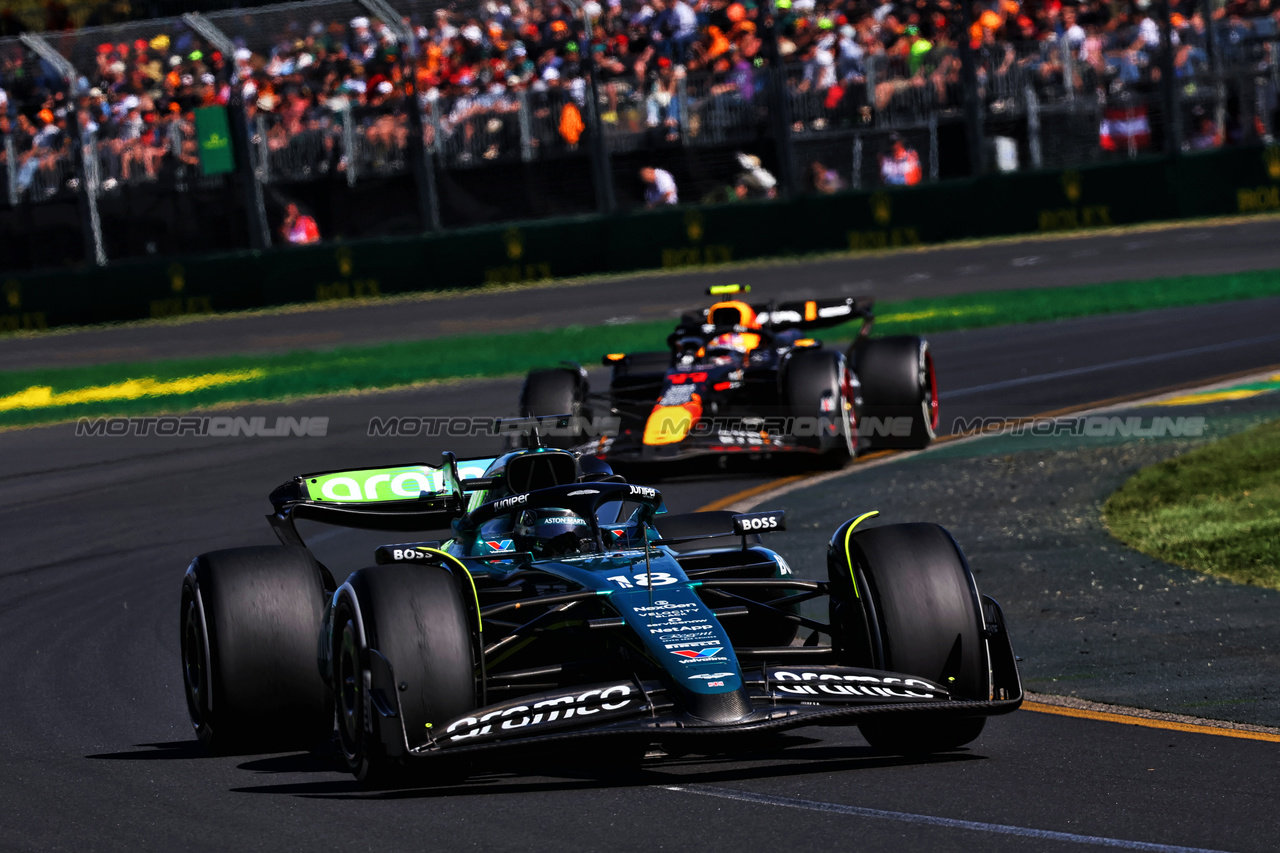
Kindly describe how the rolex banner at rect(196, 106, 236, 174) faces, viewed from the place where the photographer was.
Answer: facing the viewer

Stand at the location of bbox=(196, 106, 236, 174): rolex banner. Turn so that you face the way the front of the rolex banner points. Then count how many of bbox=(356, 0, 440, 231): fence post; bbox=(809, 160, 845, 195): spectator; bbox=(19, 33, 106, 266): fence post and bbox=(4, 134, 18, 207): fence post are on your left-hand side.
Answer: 2

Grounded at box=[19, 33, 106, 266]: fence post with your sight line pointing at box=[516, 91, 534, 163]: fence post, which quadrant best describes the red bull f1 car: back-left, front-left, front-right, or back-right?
front-right

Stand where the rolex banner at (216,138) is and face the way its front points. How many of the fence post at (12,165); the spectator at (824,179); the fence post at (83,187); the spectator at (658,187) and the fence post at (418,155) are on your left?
3

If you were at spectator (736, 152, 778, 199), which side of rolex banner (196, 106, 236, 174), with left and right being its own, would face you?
left

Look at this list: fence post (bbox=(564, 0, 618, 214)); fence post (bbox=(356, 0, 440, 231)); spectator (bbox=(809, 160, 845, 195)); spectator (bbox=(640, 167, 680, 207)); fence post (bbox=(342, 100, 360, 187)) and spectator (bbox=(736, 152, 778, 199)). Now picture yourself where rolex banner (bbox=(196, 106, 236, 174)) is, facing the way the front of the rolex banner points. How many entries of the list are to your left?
6

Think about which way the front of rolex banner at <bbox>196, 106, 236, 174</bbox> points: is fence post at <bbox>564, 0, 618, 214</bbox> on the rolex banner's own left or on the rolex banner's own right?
on the rolex banner's own left

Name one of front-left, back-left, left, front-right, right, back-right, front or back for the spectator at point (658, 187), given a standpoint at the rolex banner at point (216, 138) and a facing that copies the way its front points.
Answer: left

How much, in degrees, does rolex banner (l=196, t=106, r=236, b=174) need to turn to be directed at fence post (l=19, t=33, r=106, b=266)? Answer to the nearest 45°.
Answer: approximately 90° to its right

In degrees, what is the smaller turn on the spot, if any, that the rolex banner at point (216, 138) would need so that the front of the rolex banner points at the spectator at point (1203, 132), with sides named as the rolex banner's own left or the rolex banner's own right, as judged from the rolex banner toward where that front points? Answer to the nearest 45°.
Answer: approximately 90° to the rolex banner's own left

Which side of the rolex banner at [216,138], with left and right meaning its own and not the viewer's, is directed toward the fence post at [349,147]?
left

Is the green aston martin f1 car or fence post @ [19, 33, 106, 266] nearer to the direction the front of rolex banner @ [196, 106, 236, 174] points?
the green aston martin f1 car

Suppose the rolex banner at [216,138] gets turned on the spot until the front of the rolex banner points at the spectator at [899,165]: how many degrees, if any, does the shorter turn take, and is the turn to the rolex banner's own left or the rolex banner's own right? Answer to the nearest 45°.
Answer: approximately 90° to the rolex banner's own left

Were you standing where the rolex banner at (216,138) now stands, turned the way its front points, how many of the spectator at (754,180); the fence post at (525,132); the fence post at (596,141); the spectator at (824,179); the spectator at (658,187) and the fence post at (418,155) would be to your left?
6
